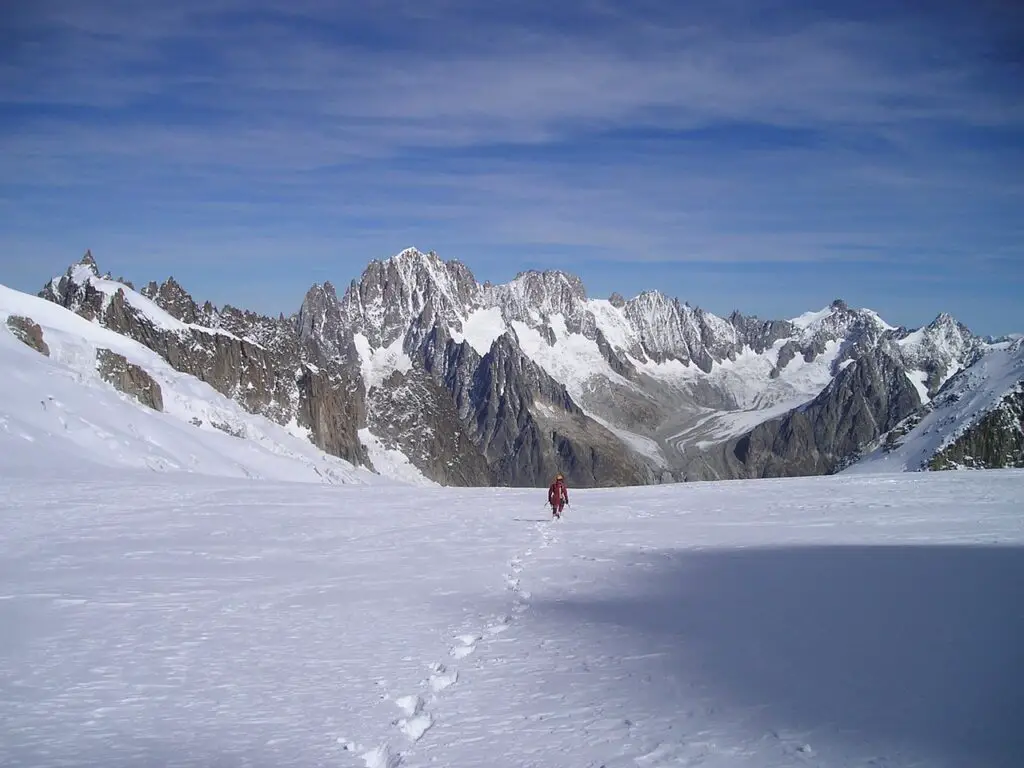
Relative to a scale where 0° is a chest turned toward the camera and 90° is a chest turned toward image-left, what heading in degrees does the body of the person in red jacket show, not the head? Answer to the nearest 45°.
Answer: approximately 0°
